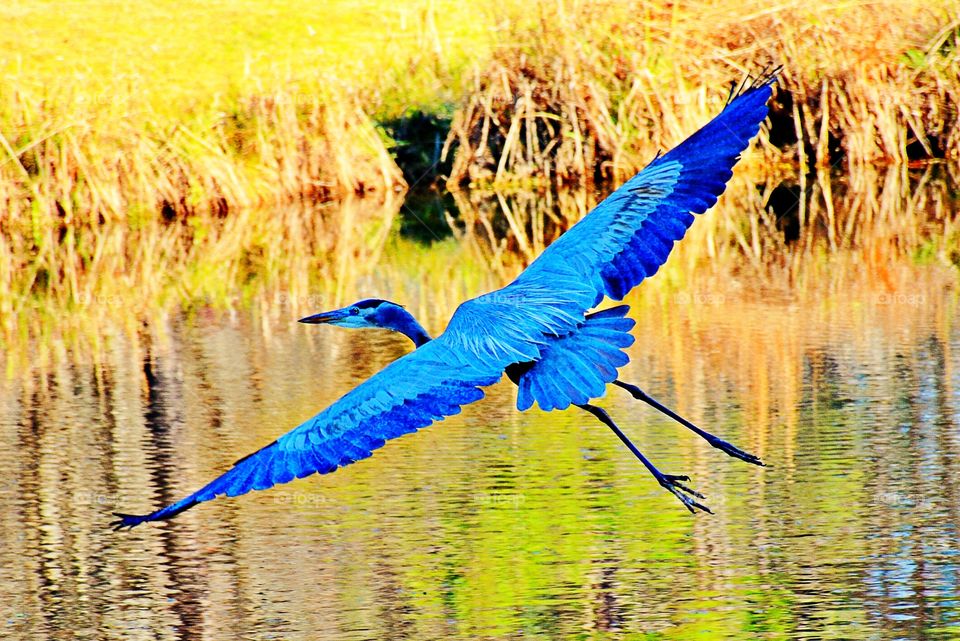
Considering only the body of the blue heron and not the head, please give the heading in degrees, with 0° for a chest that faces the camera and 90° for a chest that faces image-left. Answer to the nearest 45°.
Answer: approximately 135°
